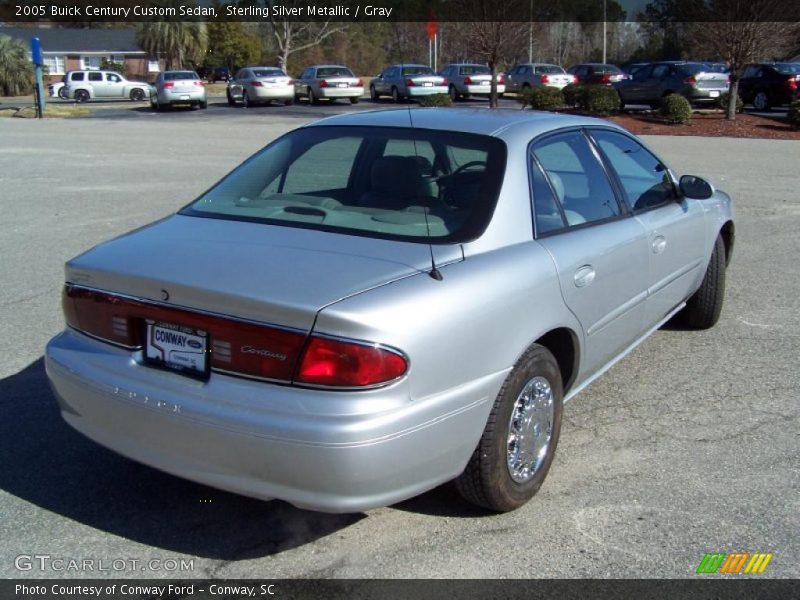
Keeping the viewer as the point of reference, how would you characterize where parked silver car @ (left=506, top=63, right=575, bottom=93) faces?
facing away from the viewer and to the left of the viewer

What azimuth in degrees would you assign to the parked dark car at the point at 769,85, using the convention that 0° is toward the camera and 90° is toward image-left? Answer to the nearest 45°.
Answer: approximately 135°

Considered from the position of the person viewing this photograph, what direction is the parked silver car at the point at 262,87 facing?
facing away from the viewer and to the left of the viewer

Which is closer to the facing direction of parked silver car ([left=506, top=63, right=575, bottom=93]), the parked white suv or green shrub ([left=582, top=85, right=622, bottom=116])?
the parked white suv

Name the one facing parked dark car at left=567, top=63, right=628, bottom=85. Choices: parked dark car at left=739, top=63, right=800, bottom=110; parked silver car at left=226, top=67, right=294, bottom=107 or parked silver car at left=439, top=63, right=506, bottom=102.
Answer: parked dark car at left=739, top=63, right=800, bottom=110
